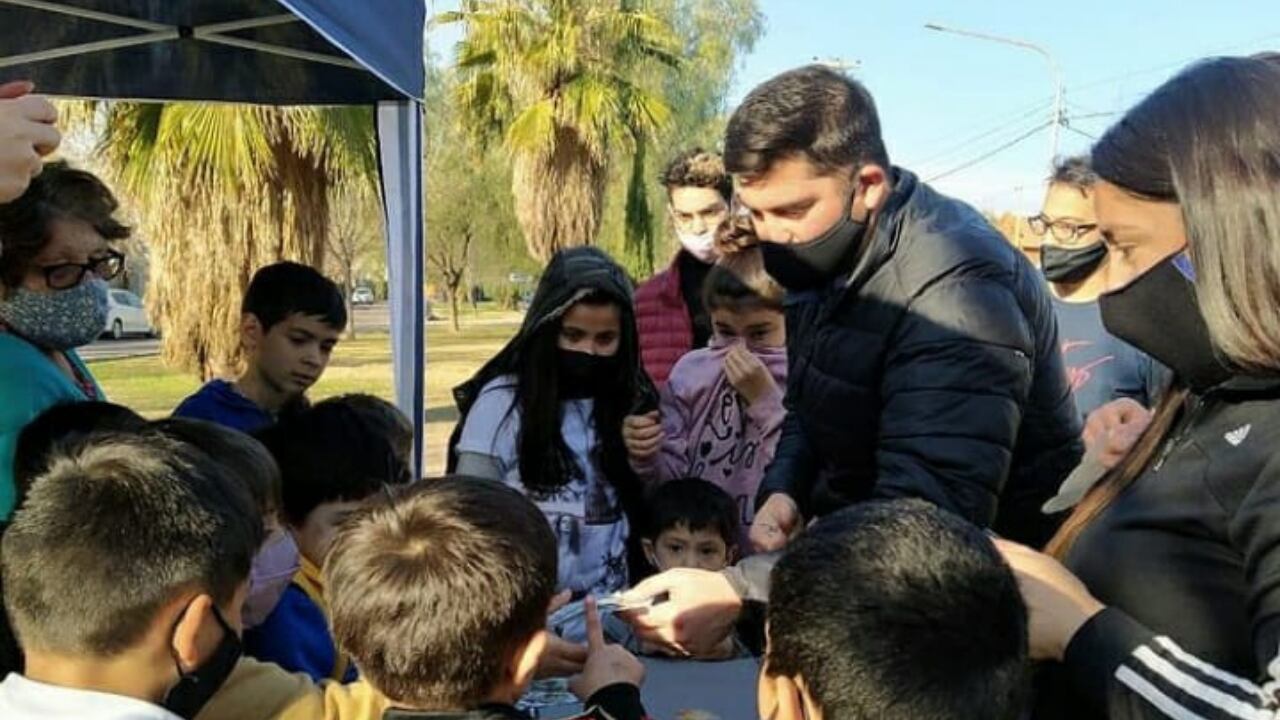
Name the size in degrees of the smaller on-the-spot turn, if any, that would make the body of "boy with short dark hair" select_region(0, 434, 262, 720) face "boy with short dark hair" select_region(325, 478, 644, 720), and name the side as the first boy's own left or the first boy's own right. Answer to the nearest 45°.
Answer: approximately 90° to the first boy's own right

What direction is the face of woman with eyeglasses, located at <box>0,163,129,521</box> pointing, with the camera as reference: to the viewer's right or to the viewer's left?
to the viewer's right

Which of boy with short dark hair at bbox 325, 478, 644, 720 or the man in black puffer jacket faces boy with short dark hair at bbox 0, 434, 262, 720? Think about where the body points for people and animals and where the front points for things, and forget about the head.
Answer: the man in black puffer jacket

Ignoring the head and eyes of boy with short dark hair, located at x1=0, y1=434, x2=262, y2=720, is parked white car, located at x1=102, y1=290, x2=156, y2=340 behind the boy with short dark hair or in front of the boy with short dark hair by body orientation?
in front

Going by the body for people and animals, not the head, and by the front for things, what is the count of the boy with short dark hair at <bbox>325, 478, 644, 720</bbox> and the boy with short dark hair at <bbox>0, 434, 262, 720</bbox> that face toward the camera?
0

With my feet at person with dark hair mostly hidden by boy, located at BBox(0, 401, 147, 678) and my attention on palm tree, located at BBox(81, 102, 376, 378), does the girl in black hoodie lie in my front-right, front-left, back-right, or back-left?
front-right

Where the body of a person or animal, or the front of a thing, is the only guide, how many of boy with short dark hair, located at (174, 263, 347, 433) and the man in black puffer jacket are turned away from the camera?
0

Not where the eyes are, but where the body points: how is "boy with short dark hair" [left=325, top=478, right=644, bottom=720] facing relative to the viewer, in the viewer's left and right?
facing away from the viewer and to the right of the viewer

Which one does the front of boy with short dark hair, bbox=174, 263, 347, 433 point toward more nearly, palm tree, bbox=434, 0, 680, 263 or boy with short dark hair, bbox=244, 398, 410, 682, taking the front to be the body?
the boy with short dark hair

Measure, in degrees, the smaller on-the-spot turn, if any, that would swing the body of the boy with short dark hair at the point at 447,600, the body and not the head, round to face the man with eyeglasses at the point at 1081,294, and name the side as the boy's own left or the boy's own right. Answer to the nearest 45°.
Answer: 0° — they already face them

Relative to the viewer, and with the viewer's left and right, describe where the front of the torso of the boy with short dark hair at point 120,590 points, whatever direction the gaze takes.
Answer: facing away from the viewer and to the right of the viewer

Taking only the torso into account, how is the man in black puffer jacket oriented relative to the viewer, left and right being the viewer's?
facing the viewer and to the left of the viewer

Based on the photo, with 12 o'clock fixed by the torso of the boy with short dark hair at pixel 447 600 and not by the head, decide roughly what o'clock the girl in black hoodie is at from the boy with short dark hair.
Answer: The girl in black hoodie is roughly at 11 o'clock from the boy with short dark hair.

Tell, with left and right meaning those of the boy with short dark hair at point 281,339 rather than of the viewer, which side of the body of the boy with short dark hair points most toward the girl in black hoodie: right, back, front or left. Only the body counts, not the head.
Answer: front

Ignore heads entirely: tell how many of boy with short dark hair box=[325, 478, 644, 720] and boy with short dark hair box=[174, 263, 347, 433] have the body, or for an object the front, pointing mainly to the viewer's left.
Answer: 0

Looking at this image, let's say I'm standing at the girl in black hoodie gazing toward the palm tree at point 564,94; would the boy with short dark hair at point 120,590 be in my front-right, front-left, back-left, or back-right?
back-left

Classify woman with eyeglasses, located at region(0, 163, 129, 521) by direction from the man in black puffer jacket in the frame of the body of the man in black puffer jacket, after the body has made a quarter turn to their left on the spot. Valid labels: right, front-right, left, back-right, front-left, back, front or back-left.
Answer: back-right

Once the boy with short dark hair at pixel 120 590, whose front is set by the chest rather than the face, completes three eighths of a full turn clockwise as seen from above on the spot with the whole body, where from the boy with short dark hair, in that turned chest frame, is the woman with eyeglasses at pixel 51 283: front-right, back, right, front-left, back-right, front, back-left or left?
back
